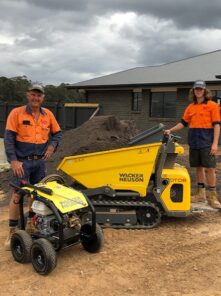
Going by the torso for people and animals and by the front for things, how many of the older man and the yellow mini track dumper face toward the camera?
1

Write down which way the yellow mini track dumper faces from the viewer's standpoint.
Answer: facing to the left of the viewer

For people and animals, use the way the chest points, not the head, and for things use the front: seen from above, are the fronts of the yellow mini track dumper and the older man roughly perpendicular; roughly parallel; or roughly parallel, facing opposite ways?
roughly perpendicular

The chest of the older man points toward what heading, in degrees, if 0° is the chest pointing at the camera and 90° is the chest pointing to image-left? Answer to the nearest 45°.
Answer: approximately 0°

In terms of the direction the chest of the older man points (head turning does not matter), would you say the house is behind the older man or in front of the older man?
behind
